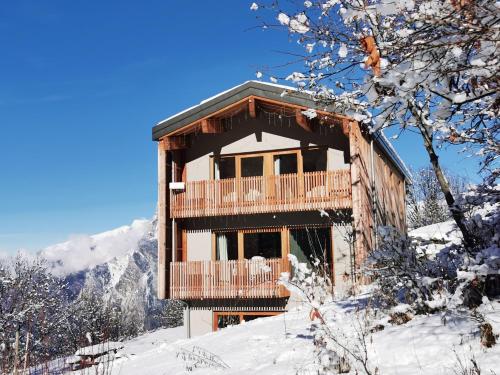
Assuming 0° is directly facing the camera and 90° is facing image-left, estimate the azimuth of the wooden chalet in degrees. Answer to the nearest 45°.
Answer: approximately 0°

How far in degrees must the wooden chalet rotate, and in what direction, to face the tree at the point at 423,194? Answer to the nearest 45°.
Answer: approximately 135° to its left
